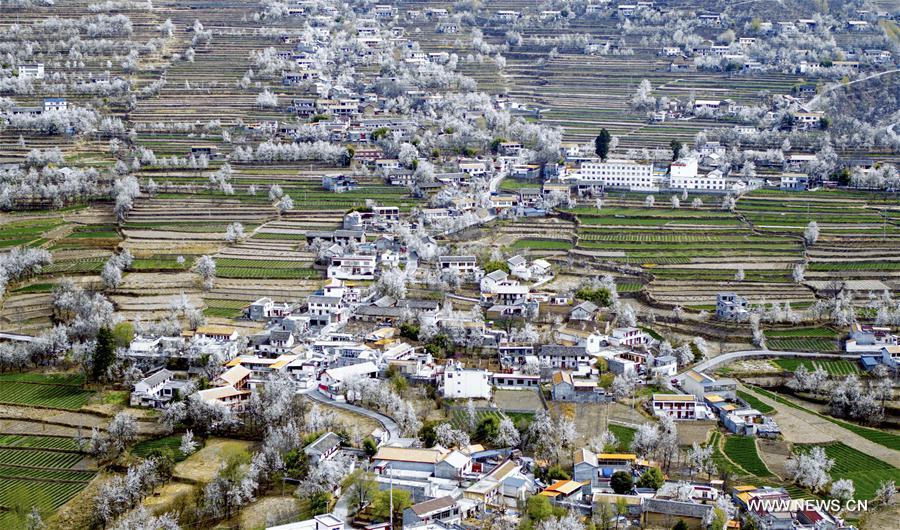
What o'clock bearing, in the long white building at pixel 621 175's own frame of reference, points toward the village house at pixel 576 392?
The village house is roughly at 12 o'clock from the long white building.

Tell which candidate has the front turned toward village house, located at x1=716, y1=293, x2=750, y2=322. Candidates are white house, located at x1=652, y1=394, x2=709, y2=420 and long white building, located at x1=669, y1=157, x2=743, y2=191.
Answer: the long white building

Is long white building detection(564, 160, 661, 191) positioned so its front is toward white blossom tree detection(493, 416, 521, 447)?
yes

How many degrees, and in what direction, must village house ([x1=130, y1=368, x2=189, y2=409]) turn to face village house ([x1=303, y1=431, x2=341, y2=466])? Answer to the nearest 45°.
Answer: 0° — it already faces it

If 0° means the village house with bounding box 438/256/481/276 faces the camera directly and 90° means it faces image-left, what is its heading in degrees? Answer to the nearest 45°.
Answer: approximately 0°
